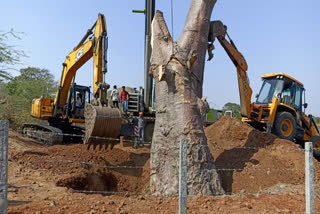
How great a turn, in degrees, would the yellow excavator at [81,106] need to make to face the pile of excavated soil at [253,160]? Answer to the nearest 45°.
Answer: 0° — it already faces it

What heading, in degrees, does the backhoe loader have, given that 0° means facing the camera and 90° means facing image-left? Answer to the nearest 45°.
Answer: approximately 225°

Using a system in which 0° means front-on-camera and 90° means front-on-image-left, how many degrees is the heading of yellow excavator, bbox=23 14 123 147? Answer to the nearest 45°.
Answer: approximately 315°

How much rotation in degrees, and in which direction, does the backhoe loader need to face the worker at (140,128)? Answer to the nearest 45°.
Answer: approximately 135° to its left

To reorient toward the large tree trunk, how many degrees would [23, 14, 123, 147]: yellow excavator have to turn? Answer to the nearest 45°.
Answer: approximately 45° to its right

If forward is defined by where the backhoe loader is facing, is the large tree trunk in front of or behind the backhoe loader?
behind

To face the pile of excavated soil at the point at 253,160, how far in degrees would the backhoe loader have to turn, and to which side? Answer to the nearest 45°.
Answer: approximately 135° to its right

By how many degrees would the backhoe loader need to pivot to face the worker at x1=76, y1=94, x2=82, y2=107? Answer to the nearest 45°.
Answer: approximately 135° to its left

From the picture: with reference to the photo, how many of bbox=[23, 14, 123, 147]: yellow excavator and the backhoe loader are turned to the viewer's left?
0

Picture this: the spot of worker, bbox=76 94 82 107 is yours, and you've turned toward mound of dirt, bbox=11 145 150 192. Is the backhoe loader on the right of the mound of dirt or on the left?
left
